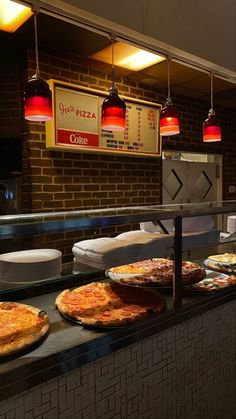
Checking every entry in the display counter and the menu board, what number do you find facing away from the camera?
0

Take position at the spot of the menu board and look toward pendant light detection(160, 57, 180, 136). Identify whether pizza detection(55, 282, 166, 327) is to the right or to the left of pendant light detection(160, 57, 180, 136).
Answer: right

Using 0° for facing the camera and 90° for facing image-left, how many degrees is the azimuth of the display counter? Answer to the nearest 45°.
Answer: approximately 315°

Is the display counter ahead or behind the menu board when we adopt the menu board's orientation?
ahead

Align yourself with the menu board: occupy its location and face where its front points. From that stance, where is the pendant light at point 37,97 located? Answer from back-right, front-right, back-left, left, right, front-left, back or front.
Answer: front-right

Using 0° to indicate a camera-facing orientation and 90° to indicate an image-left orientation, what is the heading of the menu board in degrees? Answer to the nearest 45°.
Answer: approximately 315°

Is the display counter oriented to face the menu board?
no

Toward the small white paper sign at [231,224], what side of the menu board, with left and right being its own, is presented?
front

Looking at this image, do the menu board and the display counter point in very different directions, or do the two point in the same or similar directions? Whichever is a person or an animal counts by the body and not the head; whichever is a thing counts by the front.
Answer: same or similar directions

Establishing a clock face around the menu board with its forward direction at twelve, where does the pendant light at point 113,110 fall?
The pendant light is roughly at 1 o'clock from the menu board.

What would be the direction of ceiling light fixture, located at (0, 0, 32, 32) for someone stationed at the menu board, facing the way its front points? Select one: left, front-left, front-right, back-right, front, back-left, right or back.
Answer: right
